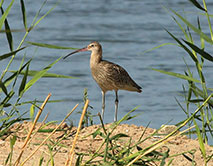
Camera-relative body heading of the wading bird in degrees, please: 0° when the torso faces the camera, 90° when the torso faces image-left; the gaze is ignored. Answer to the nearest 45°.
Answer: approximately 90°
